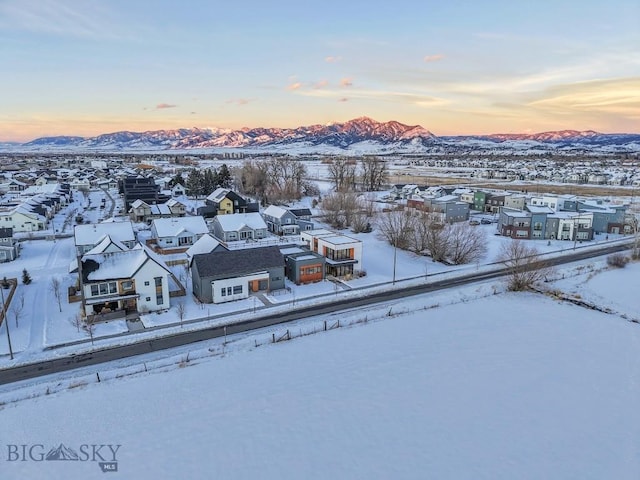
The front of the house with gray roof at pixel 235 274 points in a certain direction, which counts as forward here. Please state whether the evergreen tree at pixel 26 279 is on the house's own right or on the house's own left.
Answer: on the house's own right

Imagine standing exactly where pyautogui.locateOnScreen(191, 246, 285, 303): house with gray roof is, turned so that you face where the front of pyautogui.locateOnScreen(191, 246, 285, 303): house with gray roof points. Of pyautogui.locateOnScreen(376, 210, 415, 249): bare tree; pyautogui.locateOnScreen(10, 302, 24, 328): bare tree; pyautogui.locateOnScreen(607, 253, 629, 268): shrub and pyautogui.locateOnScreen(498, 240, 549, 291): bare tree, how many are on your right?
1

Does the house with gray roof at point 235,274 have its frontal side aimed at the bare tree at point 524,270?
no

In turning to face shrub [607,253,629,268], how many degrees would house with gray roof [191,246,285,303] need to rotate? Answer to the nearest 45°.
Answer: approximately 90° to its left

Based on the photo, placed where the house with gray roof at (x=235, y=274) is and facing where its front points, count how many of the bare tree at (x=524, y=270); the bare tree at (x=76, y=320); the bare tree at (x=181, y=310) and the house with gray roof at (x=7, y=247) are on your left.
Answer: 1

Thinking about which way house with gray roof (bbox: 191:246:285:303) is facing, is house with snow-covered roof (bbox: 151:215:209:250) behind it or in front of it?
behind

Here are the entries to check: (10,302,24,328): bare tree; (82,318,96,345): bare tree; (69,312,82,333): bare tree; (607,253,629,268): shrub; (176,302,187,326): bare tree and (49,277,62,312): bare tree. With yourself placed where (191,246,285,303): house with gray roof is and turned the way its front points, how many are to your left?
1

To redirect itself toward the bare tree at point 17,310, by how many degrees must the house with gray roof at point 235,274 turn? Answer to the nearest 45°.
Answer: approximately 90° to its right

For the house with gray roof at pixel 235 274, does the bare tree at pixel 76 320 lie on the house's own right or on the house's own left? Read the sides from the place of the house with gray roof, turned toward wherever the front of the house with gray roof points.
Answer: on the house's own right

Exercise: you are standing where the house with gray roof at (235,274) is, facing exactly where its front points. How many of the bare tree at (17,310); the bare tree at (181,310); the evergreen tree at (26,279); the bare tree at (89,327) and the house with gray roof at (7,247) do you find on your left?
0

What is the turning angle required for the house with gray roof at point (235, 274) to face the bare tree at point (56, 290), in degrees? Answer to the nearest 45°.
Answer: approximately 90° to its right

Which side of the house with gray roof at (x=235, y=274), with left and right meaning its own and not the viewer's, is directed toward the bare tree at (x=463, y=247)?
left

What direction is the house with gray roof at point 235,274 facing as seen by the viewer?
toward the camera

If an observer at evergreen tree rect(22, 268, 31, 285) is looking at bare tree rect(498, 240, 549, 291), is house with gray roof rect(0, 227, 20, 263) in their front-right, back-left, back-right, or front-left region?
back-left

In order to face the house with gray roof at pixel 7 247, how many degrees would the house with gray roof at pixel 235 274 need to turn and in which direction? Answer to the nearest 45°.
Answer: approximately 135° to its right
